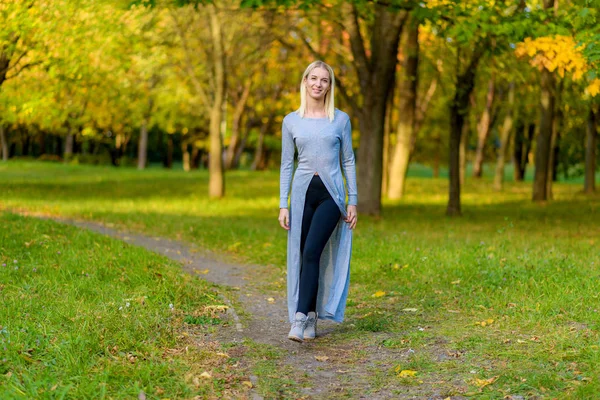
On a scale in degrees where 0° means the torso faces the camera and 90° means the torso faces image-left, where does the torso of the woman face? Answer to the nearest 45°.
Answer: approximately 0°

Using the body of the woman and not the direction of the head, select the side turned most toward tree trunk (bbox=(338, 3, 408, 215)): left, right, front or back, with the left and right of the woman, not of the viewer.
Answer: back

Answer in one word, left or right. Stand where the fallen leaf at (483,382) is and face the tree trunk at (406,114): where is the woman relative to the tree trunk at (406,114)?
left

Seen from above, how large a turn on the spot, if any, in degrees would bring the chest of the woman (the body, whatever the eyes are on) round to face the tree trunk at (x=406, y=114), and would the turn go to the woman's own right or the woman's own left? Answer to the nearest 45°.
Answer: approximately 180°

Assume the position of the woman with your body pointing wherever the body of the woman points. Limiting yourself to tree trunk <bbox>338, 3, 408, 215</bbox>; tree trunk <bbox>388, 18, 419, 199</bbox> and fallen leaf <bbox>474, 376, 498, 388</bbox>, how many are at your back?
2

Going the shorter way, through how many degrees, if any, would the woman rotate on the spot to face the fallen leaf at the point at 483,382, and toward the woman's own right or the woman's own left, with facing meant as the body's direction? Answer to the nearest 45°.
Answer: approximately 45° to the woman's own left

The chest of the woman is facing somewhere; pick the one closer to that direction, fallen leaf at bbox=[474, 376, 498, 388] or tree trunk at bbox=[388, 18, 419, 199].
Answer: the fallen leaf
